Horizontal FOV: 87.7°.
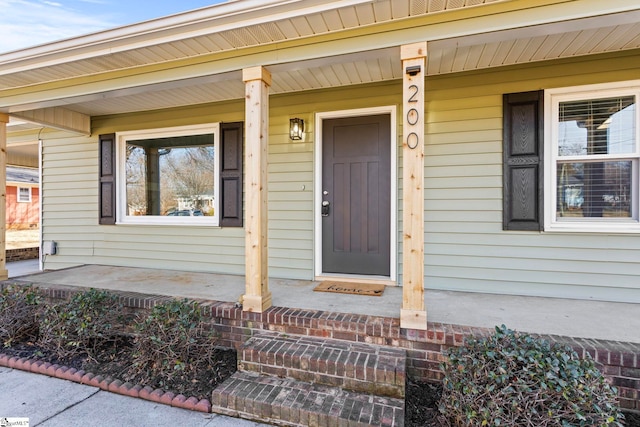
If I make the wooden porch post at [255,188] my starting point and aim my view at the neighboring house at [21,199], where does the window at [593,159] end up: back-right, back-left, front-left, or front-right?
back-right

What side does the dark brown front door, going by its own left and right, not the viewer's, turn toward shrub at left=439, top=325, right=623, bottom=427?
front

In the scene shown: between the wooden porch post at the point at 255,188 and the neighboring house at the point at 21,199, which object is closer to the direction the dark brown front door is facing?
the wooden porch post

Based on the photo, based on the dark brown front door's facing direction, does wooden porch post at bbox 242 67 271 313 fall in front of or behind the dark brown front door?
in front

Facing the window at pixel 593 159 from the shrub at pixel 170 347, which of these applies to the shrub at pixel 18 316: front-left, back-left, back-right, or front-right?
back-left

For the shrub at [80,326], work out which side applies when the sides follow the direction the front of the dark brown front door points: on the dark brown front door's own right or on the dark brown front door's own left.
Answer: on the dark brown front door's own right

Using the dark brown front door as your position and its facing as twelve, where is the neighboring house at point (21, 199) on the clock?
The neighboring house is roughly at 4 o'clock from the dark brown front door.

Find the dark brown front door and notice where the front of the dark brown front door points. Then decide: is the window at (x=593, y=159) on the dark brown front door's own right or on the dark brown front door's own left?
on the dark brown front door's own left

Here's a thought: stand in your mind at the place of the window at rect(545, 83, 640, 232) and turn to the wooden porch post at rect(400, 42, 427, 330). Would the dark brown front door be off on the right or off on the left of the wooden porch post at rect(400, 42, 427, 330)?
right

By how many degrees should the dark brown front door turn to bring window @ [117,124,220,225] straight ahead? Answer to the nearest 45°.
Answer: approximately 90° to its right

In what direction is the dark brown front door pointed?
toward the camera

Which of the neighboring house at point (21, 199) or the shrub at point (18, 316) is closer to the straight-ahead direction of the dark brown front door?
the shrub

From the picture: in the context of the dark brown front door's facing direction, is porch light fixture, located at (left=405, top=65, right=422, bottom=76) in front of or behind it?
in front
